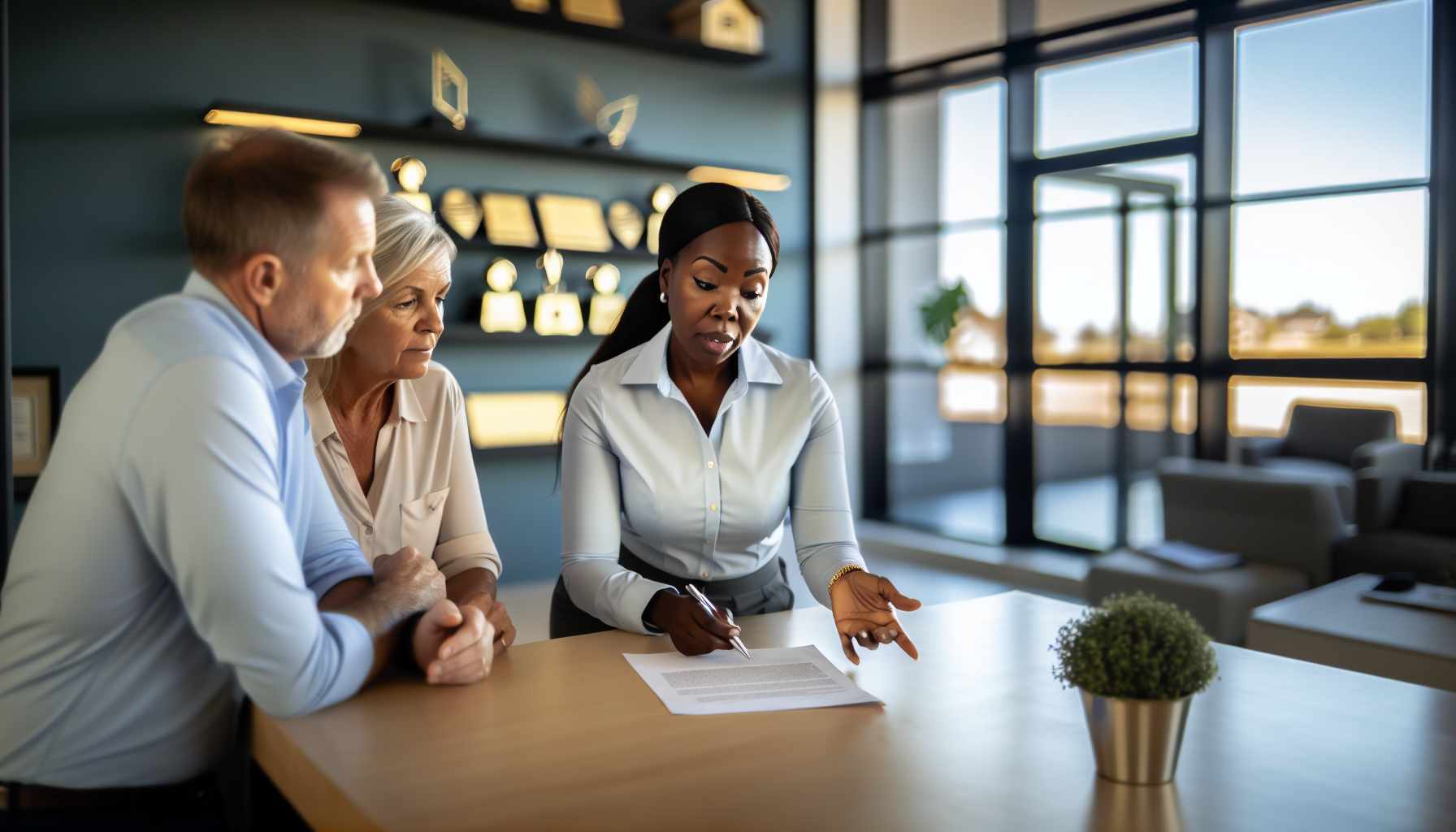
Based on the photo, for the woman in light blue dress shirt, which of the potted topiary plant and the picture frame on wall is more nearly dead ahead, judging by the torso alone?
the potted topiary plant

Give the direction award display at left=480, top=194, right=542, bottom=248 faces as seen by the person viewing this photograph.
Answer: facing the viewer

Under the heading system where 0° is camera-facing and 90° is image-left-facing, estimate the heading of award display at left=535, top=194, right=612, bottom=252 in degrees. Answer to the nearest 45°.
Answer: approximately 0°

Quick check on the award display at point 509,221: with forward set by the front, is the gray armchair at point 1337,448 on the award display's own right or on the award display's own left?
on the award display's own left

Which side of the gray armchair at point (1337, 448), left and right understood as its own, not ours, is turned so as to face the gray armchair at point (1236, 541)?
front

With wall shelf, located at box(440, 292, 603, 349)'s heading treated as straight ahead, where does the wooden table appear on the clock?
The wooden table is roughly at 12 o'clock from the wall shelf.

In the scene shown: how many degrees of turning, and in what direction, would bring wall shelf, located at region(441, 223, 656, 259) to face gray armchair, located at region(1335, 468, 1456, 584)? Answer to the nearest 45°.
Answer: approximately 45° to its left

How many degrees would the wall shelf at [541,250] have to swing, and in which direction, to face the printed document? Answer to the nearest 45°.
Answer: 0° — it already faces it

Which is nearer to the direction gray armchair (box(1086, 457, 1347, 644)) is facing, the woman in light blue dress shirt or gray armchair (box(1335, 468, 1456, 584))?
the woman in light blue dress shirt

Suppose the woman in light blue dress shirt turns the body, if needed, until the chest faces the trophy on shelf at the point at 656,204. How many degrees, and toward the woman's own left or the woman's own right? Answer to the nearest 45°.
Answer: approximately 180°

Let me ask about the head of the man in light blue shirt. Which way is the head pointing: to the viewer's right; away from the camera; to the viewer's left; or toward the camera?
to the viewer's right

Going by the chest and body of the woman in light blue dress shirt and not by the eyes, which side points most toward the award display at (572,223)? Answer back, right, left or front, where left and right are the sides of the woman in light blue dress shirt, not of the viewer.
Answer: back

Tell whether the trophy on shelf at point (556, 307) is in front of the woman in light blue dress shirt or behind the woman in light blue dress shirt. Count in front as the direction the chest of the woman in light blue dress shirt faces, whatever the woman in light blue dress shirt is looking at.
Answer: behind

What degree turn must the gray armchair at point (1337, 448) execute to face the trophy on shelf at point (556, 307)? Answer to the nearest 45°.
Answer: approximately 45° to its right

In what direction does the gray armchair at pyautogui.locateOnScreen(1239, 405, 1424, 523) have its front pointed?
toward the camera

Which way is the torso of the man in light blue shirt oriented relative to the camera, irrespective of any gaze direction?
to the viewer's right

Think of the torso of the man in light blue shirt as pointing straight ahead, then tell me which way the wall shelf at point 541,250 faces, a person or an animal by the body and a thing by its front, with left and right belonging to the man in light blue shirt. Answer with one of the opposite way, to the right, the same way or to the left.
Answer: to the right

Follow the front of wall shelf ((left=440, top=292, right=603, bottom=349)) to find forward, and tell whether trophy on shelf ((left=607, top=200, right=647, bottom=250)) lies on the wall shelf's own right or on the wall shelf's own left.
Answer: on the wall shelf's own left
